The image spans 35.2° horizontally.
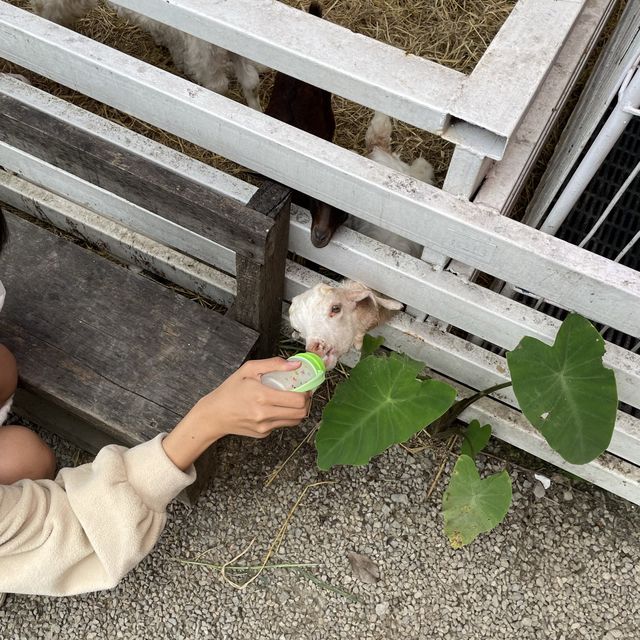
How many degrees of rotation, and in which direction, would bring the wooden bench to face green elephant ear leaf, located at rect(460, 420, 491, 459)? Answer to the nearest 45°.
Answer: approximately 135° to its left

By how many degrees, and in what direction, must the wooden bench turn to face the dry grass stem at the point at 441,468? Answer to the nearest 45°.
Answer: approximately 135° to its left

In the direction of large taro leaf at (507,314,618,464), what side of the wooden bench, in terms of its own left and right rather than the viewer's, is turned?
left

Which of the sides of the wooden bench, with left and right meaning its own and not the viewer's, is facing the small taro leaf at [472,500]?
left

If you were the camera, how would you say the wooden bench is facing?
facing the viewer and to the left of the viewer
